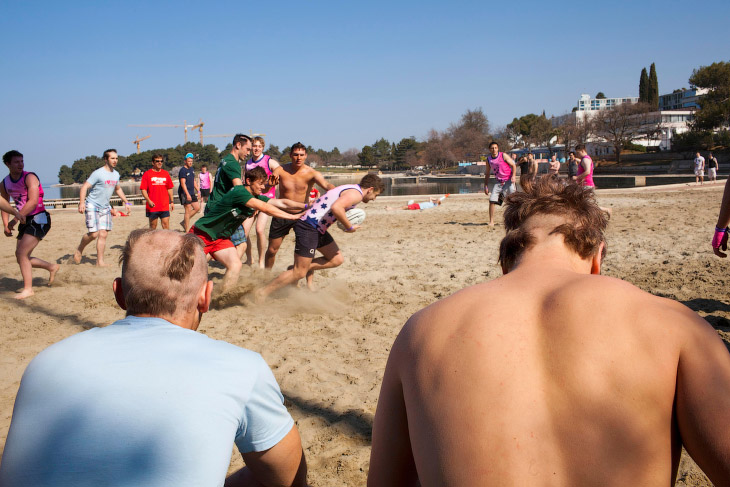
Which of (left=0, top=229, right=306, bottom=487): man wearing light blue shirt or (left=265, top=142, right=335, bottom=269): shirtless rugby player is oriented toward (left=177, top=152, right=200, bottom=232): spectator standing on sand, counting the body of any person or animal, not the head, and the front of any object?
the man wearing light blue shirt

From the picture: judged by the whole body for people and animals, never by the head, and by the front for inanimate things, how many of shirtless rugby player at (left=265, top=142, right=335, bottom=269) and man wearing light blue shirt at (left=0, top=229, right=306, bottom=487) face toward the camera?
1

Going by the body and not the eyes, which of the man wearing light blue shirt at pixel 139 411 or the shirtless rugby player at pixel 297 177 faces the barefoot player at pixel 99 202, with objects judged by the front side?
the man wearing light blue shirt

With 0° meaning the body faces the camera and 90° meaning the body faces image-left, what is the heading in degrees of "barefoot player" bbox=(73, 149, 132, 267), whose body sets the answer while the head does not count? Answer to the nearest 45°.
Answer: approximately 315°

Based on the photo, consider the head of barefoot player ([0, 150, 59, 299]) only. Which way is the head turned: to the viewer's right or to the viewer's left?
to the viewer's right

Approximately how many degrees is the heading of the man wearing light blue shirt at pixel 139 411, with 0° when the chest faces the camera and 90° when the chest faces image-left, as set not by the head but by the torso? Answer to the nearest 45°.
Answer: approximately 180°
